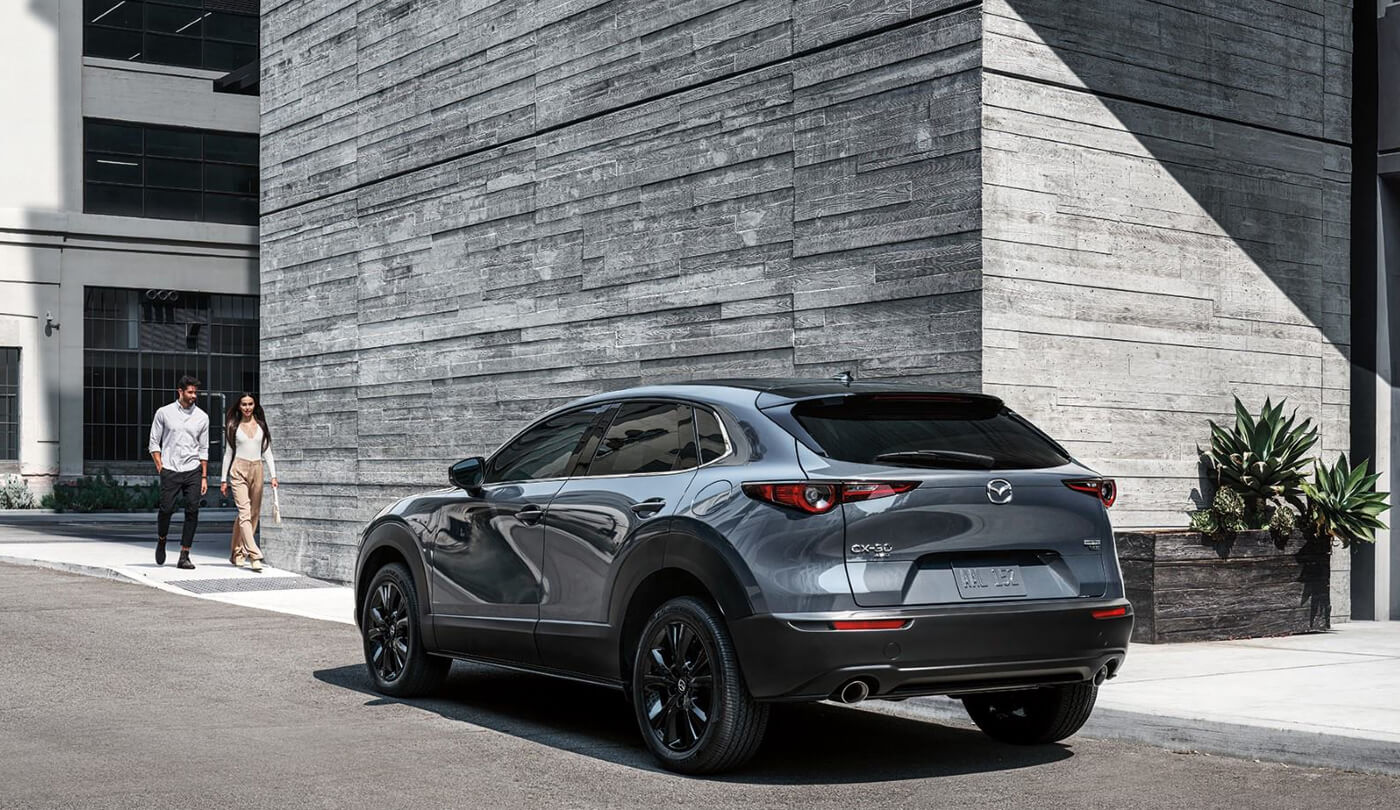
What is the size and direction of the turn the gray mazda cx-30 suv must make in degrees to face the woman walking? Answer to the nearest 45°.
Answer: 0° — it already faces them

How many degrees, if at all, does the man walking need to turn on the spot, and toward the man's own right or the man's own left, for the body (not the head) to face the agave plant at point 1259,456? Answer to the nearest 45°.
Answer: approximately 45° to the man's own left

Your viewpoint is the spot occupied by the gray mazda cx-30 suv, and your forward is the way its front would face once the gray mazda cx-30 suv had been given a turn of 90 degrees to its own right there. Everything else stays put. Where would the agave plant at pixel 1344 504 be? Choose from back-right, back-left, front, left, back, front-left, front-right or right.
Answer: front

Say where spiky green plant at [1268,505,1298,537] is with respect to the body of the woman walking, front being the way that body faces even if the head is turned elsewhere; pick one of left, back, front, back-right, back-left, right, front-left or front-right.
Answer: front-left

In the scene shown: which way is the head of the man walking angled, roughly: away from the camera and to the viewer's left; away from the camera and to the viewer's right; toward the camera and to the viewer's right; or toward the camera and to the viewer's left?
toward the camera and to the viewer's right

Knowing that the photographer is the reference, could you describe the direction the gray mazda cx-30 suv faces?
facing away from the viewer and to the left of the viewer

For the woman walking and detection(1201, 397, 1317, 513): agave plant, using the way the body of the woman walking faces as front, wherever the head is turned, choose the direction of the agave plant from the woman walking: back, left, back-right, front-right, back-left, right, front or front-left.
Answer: front-left

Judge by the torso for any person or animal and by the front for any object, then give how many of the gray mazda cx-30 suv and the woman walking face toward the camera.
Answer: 1

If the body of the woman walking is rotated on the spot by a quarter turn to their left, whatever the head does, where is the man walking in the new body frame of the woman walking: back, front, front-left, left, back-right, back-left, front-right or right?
back

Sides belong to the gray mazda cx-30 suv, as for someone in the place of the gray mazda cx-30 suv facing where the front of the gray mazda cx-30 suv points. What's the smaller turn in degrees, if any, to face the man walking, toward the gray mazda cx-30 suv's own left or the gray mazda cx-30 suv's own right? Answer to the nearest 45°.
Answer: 0° — it already faces them

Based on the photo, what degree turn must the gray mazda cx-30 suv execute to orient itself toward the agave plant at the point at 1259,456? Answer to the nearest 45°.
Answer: approximately 90° to its right

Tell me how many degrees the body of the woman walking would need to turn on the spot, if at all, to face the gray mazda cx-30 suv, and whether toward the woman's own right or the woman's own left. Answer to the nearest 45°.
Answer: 0° — they already face it

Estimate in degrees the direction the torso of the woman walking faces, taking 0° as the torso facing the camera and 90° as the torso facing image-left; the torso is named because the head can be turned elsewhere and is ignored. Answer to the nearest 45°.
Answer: approximately 0°

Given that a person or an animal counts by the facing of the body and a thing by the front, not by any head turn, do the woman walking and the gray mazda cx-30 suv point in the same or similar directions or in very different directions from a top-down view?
very different directions
